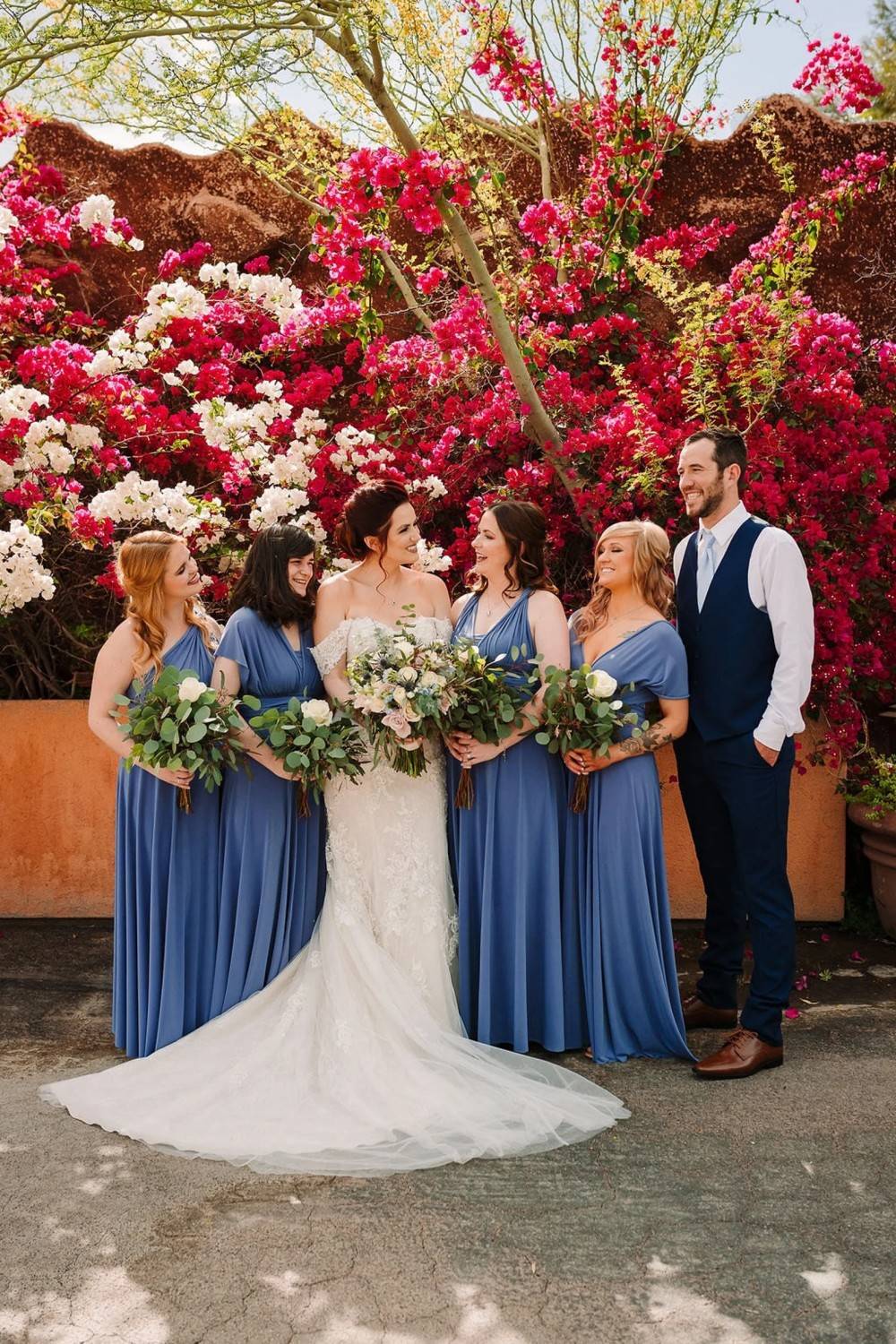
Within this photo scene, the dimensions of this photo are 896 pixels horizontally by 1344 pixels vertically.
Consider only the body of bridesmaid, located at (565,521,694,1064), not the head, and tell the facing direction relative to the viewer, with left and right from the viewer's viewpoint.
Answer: facing the viewer and to the left of the viewer

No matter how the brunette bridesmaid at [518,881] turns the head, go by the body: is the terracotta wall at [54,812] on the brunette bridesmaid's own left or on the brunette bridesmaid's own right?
on the brunette bridesmaid's own right

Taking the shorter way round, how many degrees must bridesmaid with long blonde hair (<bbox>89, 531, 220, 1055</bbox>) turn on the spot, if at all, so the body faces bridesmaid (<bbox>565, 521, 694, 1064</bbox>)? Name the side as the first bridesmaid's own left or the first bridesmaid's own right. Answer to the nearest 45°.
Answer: approximately 45° to the first bridesmaid's own left

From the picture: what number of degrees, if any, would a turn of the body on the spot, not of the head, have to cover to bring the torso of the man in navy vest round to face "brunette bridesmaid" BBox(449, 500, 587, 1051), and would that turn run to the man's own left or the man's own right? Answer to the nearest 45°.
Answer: approximately 45° to the man's own right

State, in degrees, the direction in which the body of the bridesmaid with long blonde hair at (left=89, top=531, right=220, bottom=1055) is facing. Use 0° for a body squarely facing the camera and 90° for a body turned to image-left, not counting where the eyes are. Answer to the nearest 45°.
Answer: approximately 315°

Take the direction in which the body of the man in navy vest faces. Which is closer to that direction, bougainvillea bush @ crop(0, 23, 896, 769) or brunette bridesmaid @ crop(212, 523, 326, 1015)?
the brunette bridesmaid

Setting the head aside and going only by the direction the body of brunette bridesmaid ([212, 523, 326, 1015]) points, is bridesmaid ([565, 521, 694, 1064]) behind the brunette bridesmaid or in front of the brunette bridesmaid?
in front

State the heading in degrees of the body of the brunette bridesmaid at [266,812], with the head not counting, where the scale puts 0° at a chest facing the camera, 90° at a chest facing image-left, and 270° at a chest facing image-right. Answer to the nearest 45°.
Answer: approximately 315°

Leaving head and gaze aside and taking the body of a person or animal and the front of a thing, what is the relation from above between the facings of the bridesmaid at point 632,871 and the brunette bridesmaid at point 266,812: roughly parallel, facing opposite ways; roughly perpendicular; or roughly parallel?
roughly perpendicular

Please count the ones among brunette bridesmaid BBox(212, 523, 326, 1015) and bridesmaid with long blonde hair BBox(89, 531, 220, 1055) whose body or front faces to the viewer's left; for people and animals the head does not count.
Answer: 0

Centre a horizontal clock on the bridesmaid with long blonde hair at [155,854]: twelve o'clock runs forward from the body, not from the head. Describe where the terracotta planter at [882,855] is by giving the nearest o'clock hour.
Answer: The terracotta planter is roughly at 10 o'clock from the bridesmaid with long blonde hair.

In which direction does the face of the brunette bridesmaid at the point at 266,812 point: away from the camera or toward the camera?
toward the camera

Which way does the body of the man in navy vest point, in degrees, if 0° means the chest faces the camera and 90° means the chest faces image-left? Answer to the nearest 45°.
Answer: approximately 45°
